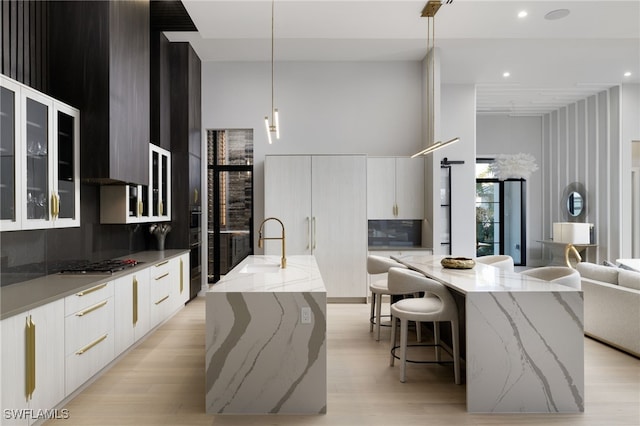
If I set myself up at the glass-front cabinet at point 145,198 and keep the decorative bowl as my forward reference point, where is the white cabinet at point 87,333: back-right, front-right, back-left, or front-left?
front-right

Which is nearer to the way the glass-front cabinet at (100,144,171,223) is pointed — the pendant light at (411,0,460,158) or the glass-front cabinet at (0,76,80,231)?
the pendant light

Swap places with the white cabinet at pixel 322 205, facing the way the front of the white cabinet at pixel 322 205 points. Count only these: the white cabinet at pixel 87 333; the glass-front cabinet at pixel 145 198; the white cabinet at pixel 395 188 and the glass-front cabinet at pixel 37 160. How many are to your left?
1

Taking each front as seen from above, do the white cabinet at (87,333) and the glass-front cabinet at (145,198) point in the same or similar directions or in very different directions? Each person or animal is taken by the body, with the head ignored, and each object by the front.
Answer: same or similar directions

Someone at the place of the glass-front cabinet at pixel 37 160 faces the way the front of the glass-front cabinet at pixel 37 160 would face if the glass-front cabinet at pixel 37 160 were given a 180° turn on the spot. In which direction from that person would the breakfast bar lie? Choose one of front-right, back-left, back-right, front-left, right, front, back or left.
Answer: back

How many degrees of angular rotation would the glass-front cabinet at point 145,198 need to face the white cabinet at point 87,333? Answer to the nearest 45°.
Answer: approximately 45° to its right

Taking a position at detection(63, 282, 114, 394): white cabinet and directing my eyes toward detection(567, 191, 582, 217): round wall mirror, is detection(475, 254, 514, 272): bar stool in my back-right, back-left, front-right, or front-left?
front-right

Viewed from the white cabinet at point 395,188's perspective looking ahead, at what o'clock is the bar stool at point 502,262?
The bar stool is roughly at 11 o'clock from the white cabinet.

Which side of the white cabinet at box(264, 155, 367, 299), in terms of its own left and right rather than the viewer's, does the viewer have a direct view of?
front

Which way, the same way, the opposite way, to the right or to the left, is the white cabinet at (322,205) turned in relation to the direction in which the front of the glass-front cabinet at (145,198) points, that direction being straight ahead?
to the right

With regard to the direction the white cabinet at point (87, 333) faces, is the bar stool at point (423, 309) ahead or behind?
ahead

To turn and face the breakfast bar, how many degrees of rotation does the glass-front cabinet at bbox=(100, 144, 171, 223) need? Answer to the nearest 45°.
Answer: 0° — it already faces it

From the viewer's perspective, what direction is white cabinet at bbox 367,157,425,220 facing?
toward the camera

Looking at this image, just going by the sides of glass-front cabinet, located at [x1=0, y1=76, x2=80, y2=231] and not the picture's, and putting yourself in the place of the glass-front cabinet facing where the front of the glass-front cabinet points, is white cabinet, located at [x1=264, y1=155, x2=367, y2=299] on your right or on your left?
on your left

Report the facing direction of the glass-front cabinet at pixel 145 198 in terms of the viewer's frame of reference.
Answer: facing the viewer and to the right of the viewer

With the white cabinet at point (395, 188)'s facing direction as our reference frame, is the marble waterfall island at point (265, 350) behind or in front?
in front

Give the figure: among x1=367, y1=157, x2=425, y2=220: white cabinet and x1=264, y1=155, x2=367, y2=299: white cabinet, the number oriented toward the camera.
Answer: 2

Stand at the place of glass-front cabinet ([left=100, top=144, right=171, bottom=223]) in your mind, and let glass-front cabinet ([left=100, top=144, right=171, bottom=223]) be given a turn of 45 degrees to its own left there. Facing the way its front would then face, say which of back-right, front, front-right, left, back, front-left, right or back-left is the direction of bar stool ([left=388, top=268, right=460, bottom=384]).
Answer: front-right

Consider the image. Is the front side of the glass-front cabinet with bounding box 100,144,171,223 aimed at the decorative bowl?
yes
